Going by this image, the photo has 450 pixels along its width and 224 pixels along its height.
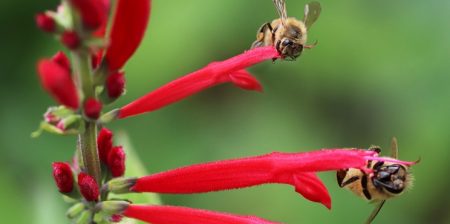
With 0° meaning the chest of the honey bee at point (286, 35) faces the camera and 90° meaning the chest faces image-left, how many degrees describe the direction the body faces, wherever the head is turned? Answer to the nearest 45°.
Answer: approximately 315°
